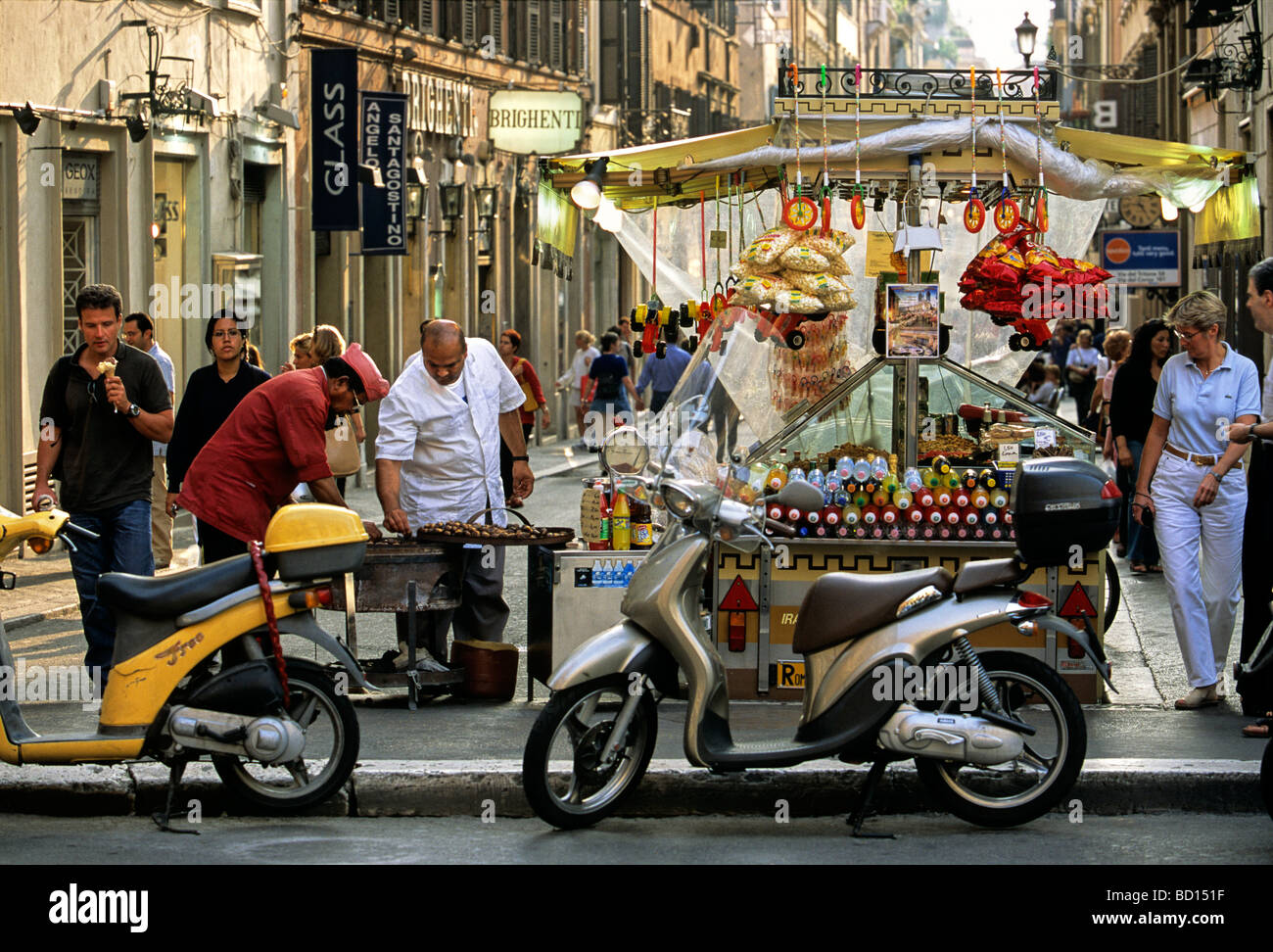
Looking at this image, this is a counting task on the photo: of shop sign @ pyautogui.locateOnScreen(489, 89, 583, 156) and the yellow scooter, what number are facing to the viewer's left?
1

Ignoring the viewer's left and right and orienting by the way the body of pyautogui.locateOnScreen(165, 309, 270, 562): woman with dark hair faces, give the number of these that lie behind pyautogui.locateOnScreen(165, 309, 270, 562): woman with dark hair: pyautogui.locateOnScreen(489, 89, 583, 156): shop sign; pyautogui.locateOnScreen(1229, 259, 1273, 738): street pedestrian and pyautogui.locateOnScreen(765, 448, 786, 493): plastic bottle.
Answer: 1

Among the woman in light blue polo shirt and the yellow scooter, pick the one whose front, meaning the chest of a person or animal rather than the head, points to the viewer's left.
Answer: the yellow scooter

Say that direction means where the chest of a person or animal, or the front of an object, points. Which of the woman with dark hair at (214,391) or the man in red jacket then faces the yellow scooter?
the woman with dark hair

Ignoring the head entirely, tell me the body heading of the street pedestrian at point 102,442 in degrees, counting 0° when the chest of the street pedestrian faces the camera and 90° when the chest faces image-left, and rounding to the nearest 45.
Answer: approximately 0°

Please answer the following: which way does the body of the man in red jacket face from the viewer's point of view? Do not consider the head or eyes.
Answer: to the viewer's right

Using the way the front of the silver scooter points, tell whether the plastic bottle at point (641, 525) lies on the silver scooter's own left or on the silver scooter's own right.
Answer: on the silver scooter's own right

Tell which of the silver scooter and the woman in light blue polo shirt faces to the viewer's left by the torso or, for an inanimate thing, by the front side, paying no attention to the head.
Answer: the silver scooter

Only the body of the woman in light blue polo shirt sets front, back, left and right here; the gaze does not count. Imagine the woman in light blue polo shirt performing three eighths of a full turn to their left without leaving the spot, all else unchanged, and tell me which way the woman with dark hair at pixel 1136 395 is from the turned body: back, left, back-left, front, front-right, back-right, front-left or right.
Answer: front-left

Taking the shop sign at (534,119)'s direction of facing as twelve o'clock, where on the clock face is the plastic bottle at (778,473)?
The plastic bottle is roughly at 12 o'clock from the shop sign.
